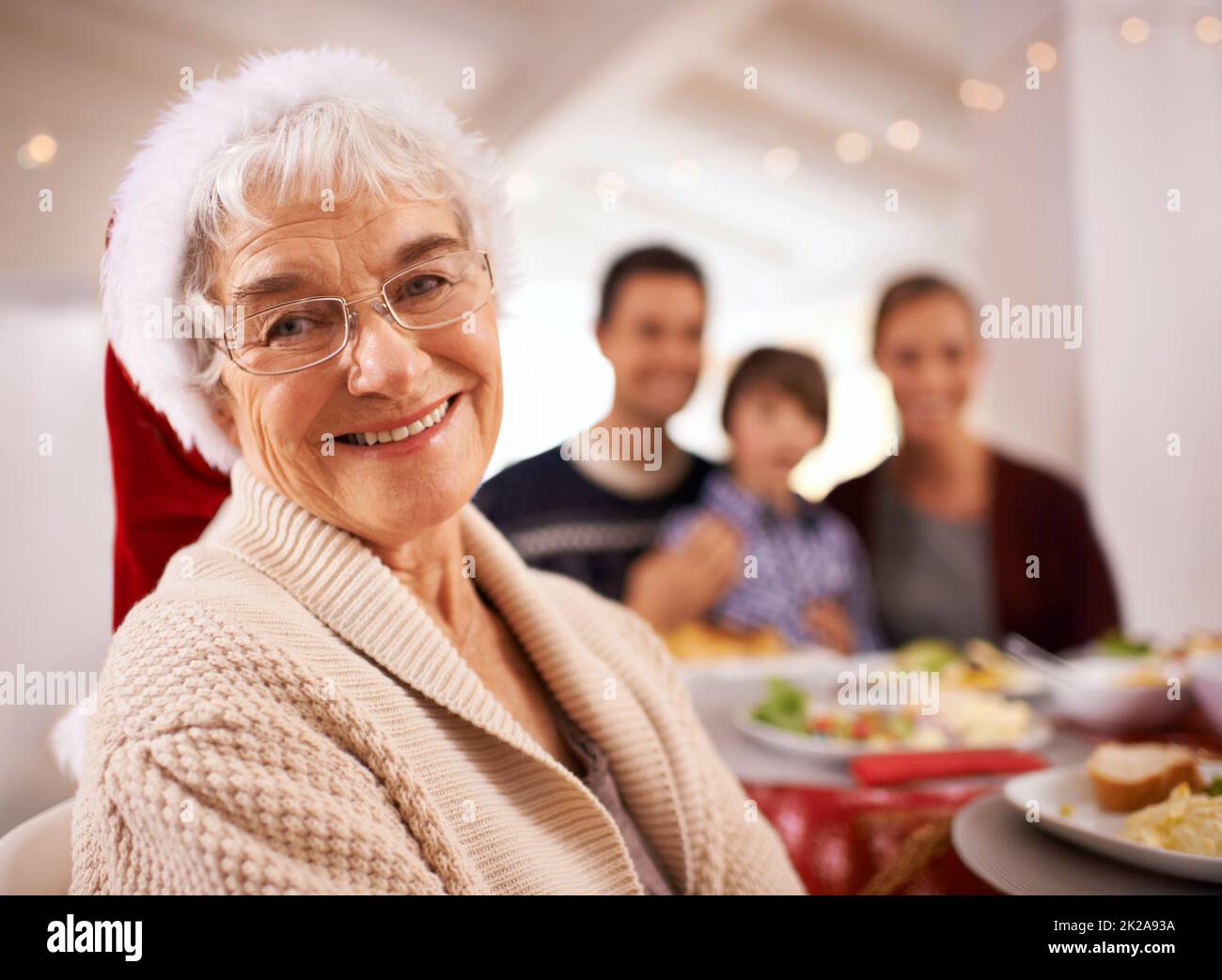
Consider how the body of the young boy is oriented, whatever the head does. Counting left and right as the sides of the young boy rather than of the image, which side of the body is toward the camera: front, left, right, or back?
front

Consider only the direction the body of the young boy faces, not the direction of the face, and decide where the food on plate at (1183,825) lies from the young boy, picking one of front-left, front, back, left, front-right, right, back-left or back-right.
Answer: front

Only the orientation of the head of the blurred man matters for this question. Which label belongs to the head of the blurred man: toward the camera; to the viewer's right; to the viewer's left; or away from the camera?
toward the camera

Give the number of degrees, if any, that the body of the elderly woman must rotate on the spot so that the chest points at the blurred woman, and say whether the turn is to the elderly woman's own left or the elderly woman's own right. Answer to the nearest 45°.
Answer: approximately 90° to the elderly woman's own left

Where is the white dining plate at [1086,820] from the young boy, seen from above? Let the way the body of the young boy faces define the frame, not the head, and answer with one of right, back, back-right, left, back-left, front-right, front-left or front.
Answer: front

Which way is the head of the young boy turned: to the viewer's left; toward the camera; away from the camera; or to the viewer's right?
toward the camera

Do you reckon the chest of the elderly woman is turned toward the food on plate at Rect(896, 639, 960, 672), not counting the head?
no

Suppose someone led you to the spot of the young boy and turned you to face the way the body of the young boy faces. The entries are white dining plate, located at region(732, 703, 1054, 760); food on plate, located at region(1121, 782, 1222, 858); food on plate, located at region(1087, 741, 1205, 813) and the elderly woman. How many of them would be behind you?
0

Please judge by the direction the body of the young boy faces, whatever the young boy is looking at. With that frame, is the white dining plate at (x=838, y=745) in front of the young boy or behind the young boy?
in front

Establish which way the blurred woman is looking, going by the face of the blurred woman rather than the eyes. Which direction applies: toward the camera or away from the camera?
toward the camera

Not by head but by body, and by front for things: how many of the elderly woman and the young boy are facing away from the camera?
0
